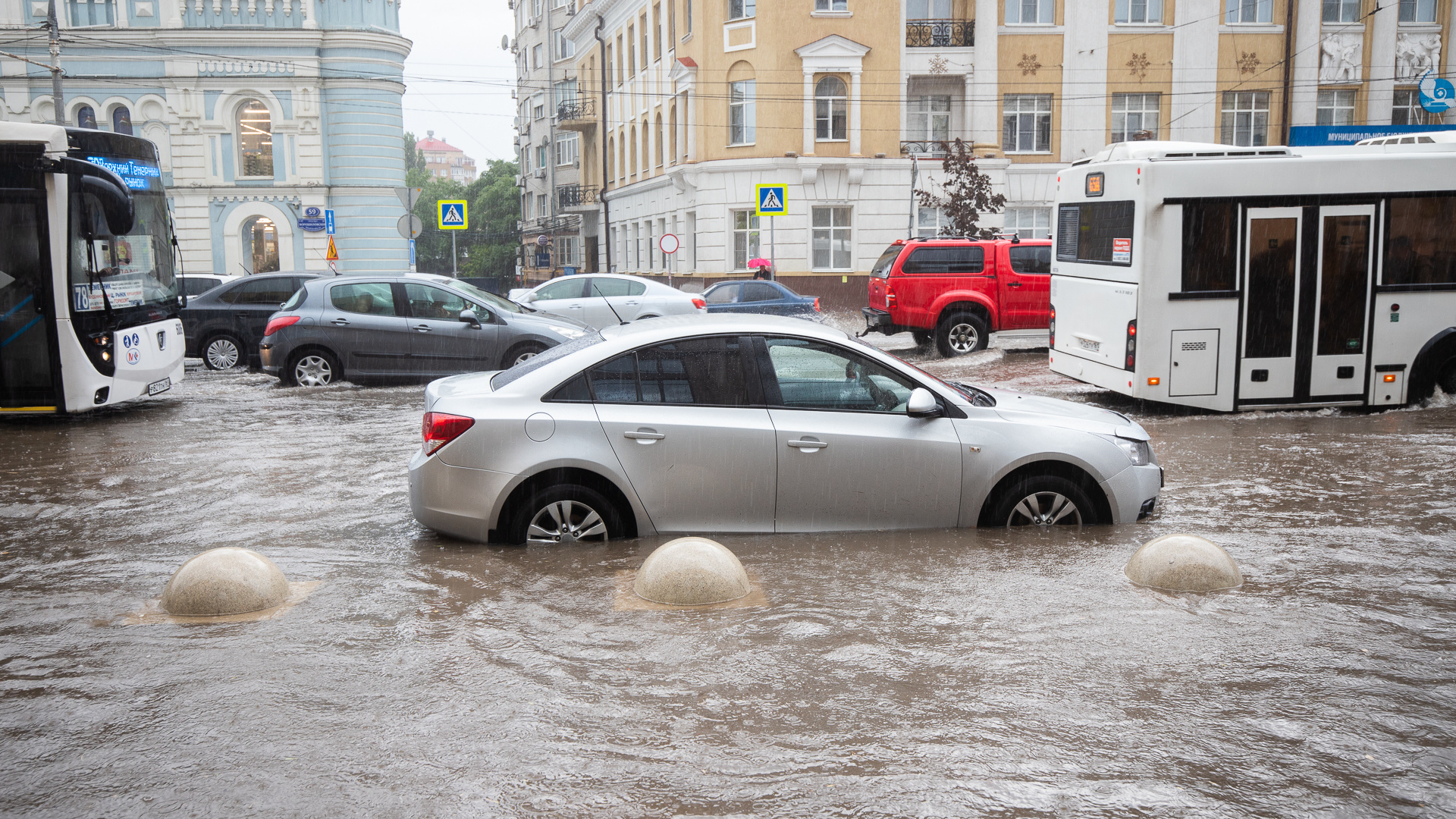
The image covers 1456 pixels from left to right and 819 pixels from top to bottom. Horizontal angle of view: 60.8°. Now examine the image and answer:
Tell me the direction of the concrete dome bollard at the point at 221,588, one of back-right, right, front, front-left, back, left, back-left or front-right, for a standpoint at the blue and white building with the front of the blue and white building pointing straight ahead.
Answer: front

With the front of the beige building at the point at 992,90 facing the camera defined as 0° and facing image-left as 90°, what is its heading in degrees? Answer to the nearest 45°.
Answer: approximately 0°

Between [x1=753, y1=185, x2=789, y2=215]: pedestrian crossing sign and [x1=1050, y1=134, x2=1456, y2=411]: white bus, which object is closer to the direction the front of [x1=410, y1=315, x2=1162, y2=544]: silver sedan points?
the white bus

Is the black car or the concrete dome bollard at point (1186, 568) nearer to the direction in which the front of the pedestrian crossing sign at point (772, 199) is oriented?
the concrete dome bollard

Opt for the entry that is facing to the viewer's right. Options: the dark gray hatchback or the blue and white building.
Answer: the dark gray hatchback

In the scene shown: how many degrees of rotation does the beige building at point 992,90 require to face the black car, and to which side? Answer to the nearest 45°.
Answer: approximately 45° to its right

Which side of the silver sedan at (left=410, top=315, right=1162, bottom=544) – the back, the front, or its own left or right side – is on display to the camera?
right

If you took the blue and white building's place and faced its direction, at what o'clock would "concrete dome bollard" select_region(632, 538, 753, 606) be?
The concrete dome bollard is roughly at 12 o'clock from the blue and white building.

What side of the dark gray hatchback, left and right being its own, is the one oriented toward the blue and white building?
left

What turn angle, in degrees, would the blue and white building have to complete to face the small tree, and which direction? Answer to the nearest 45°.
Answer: approximately 45° to its left
